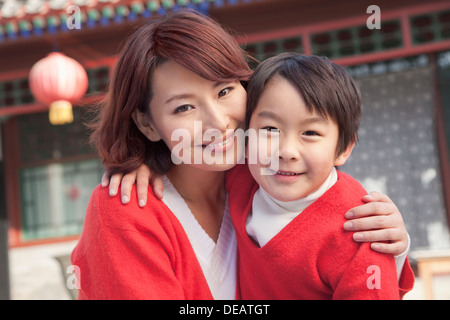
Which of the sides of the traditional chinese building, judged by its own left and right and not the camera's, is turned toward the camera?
front

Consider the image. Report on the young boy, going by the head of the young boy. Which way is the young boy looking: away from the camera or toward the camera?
toward the camera

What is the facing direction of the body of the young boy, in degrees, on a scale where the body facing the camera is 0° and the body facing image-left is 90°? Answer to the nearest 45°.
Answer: approximately 45°

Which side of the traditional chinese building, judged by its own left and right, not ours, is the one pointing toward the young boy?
front

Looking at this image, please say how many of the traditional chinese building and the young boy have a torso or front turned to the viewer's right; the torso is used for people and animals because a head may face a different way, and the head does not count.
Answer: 0

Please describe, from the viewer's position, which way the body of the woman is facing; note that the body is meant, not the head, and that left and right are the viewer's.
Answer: facing the viewer and to the right of the viewer

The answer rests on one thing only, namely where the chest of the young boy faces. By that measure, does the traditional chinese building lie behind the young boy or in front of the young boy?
behind
